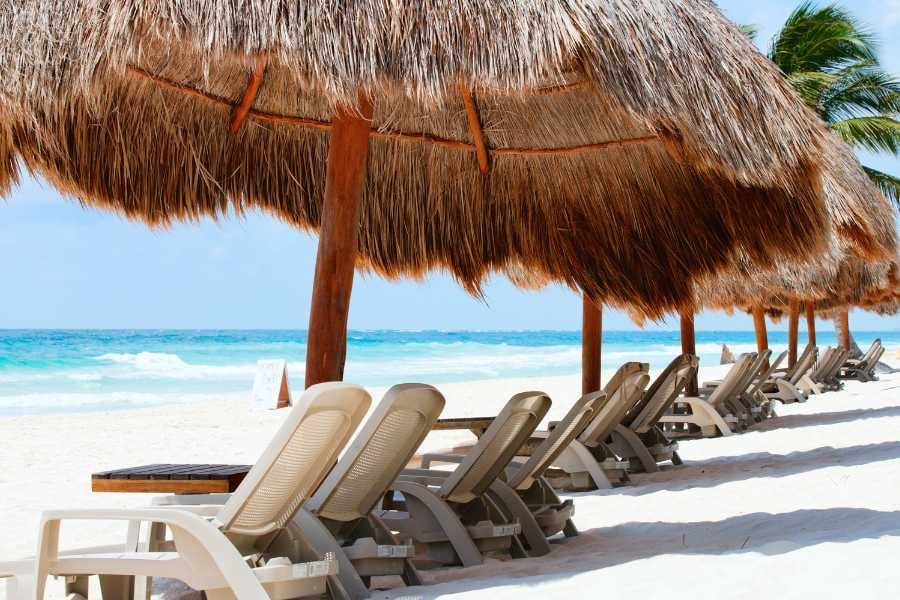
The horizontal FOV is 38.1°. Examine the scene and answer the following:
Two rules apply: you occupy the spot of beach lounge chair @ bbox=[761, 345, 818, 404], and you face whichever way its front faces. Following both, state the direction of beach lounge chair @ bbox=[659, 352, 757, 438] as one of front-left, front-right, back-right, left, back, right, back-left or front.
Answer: left

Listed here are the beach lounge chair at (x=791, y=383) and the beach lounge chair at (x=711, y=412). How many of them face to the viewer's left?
2

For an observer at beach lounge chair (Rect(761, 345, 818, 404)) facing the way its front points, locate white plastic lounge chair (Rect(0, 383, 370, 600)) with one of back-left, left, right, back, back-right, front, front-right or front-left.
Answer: left

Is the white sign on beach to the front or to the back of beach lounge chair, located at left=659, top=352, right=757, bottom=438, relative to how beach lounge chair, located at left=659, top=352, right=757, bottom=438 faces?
to the front

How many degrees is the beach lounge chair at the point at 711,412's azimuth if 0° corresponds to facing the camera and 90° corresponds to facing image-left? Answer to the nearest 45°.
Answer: approximately 90°

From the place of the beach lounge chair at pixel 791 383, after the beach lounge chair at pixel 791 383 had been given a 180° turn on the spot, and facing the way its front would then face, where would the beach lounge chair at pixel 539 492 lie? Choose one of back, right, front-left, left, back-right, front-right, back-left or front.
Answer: right

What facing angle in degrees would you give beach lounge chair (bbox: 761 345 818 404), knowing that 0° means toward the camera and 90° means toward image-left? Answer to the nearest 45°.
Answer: approximately 90°

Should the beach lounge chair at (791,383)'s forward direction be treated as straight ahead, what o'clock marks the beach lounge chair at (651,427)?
the beach lounge chair at (651,427) is roughly at 9 o'clock from the beach lounge chair at (791,383).

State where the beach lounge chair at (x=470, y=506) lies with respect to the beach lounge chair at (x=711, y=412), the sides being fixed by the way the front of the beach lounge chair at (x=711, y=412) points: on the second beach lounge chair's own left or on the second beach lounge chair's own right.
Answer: on the second beach lounge chair's own left

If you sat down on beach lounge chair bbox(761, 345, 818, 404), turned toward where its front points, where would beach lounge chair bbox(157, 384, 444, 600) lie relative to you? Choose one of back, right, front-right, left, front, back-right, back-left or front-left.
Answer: left
